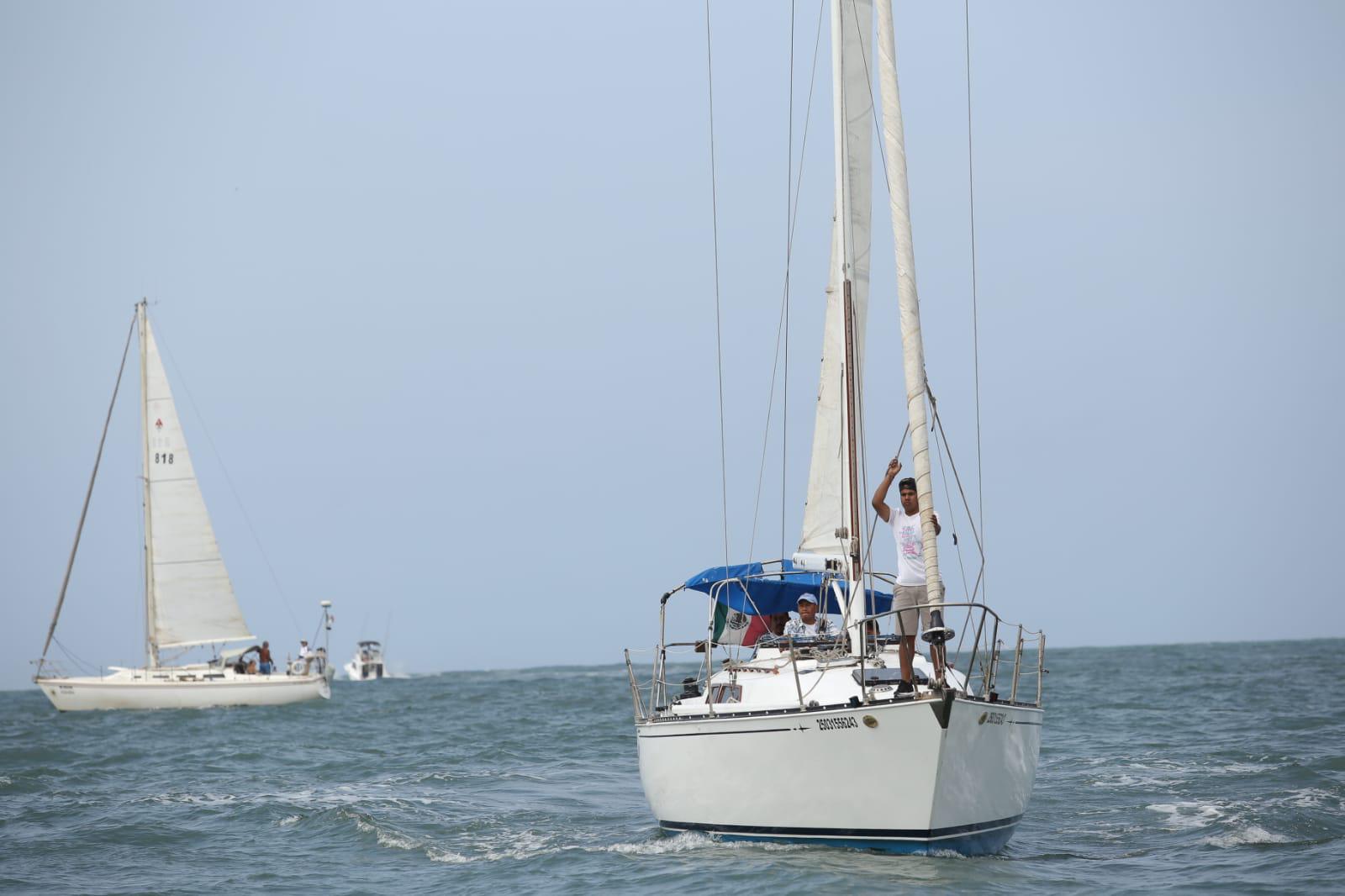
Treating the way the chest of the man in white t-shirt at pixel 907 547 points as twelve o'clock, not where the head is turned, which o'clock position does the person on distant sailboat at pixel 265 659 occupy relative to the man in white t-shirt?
The person on distant sailboat is roughly at 5 o'clock from the man in white t-shirt.

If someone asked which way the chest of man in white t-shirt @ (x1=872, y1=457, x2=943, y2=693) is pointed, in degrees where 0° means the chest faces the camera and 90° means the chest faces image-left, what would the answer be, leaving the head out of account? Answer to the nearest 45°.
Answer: approximately 0°

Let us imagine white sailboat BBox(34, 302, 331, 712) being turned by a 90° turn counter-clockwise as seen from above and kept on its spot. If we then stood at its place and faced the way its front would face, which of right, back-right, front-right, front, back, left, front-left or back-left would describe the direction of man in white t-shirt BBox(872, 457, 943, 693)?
front

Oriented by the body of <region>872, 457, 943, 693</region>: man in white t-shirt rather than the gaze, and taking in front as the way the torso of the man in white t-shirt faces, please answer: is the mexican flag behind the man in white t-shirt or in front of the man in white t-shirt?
behind

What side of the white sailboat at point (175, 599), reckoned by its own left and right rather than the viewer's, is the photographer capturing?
left
